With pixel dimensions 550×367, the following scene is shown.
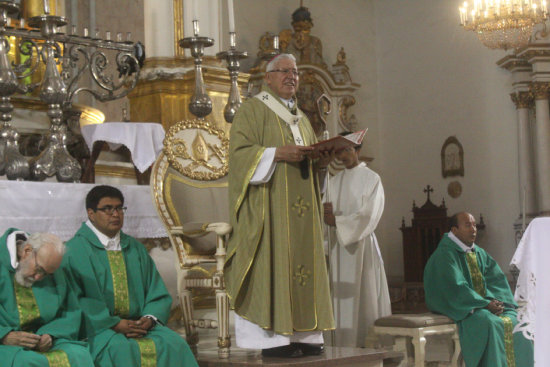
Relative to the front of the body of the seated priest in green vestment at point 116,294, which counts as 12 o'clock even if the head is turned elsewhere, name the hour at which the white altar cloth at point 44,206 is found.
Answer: The white altar cloth is roughly at 6 o'clock from the seated priest in green vestment.

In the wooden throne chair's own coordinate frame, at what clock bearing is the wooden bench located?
The wooden bench is roughly at 10 o'clock from the wooden throne chair.

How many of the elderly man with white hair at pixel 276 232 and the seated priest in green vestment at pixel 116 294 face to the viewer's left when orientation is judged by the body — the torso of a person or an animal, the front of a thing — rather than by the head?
0

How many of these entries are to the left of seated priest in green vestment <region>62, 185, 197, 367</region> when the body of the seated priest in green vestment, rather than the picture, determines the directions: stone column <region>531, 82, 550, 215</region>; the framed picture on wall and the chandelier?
3

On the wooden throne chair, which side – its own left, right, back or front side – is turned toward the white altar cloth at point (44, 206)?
right

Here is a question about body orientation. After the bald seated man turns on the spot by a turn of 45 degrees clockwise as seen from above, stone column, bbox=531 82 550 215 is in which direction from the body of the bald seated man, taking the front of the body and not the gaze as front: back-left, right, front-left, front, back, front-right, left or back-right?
back

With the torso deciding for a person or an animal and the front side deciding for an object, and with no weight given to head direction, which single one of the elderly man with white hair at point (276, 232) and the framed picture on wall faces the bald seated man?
the framed picture on wall

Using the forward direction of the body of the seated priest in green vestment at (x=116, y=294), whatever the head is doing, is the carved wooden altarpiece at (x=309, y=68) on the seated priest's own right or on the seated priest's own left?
on the seated priest's own left

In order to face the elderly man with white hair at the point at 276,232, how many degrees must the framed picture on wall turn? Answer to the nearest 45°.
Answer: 0° — it already faces them

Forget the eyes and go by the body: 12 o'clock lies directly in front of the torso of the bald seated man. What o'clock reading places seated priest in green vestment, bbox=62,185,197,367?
The seated priest in green vestment is roughly at 3 o'clock from the bald seated man.

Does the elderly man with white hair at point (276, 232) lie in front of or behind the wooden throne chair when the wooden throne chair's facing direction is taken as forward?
in front

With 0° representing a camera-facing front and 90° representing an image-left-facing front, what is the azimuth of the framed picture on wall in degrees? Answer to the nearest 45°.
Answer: approximately 0°
